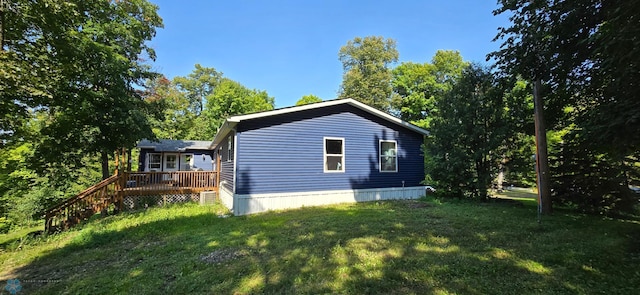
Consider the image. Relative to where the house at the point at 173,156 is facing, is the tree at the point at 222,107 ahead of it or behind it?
behind

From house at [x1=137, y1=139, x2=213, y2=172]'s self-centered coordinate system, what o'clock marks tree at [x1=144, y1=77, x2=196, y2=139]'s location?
The tree is roughly at 6 o'clock from the house.

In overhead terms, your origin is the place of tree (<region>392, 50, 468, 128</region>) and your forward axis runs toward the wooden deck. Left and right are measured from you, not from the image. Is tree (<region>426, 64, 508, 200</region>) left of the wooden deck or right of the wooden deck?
left

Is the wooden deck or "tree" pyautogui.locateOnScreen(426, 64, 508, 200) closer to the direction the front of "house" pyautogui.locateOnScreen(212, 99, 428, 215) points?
the wooden deck

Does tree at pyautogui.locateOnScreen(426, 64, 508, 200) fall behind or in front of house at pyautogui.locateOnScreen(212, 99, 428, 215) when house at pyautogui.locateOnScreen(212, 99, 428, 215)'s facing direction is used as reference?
behind

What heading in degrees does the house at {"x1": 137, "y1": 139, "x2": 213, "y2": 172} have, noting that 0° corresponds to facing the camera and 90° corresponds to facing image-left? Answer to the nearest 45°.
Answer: approximately 0°
